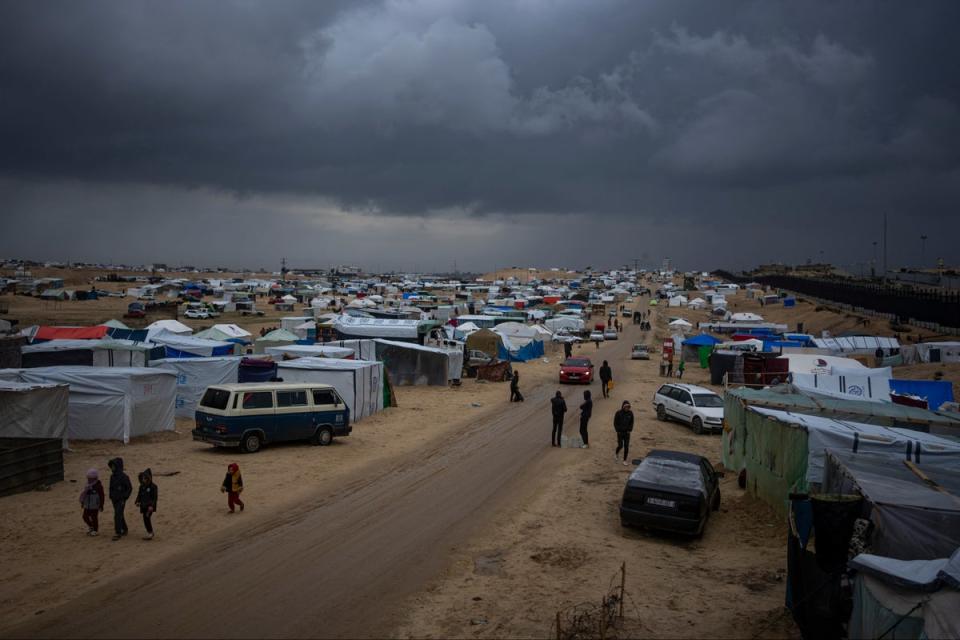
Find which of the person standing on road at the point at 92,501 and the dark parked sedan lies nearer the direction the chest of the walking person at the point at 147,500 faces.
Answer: the person standing on road

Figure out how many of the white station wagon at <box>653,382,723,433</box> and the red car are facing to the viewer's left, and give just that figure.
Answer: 0

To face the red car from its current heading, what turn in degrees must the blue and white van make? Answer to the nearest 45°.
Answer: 0° — it already faces it

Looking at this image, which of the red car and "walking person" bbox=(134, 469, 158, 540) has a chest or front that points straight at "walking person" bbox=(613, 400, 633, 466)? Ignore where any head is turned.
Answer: the red car

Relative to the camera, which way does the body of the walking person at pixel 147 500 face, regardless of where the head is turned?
to the viewer's left

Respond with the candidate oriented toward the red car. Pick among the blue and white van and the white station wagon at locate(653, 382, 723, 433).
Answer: the blue and white van

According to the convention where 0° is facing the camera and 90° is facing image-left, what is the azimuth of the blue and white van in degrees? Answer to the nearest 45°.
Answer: approximately 225°

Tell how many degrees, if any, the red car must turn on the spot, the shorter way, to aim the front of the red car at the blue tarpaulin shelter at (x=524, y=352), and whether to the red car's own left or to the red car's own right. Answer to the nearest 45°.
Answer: approximately 180°

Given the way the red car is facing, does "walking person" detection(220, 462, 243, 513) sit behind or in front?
in front
